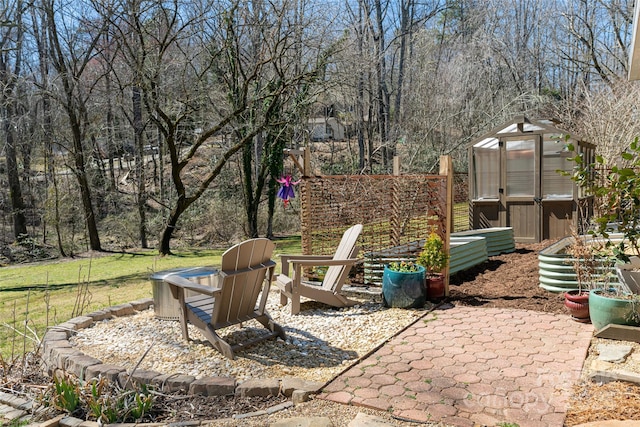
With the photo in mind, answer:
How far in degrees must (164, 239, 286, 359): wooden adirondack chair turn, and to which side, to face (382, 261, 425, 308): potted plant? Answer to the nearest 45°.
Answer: approximately 90° to its right

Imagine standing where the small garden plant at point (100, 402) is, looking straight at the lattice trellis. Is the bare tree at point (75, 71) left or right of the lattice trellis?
left

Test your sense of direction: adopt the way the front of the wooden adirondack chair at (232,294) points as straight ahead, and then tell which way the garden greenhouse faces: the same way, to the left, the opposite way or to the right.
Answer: to the left

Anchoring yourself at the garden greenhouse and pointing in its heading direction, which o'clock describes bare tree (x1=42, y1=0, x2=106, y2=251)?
The bare tree is roughly at 3 o'clock from the garden greenhouse.

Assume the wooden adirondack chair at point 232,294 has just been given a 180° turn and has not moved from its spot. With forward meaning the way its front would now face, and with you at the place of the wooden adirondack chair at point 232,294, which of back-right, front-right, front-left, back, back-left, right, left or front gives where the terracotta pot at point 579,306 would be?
front-left

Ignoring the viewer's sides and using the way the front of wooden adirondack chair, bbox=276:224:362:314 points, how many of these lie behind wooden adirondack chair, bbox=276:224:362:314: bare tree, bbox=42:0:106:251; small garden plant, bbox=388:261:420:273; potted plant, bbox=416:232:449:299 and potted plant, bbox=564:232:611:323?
3

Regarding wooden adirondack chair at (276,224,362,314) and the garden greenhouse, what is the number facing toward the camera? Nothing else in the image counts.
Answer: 1

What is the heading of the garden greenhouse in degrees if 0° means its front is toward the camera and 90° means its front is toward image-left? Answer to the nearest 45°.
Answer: approximately 0°

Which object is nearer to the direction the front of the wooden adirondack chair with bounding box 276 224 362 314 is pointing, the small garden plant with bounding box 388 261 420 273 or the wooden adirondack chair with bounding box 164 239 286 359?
the wooden adirondack chair

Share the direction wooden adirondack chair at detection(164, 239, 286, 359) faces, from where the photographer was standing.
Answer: facing away from the viewer and to the left of the viewer

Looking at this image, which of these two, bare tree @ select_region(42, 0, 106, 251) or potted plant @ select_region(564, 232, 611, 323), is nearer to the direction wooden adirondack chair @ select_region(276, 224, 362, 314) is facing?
the bare tree

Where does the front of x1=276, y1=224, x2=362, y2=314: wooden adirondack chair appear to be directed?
to the viewer's left
